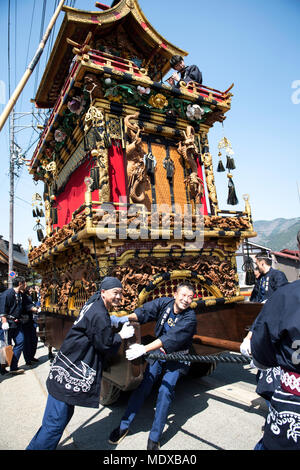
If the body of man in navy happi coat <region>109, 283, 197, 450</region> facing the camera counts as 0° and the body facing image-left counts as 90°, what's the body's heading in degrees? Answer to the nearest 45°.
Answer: approximately 45°

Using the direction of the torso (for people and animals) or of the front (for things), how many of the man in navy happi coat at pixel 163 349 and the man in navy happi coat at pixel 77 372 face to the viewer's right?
1

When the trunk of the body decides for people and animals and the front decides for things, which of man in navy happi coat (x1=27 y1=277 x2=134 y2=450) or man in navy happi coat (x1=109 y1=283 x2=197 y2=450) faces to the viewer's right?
man in navy happi coat (x1=27 y1=277 x2=134 y2=450)

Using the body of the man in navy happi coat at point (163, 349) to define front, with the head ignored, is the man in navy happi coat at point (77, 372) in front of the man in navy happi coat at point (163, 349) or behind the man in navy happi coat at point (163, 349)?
in front

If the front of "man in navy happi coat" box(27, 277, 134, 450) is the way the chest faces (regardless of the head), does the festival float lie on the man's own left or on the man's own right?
on the man's own left

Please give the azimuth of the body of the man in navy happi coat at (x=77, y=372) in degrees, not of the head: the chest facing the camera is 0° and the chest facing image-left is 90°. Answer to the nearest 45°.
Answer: approximately 270°
